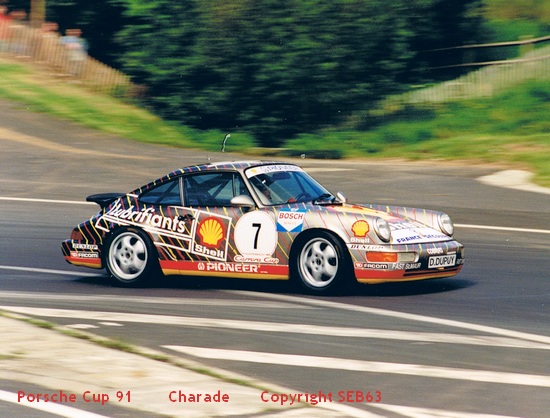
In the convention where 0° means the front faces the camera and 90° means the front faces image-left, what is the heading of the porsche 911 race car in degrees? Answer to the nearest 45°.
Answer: approximately 315°
